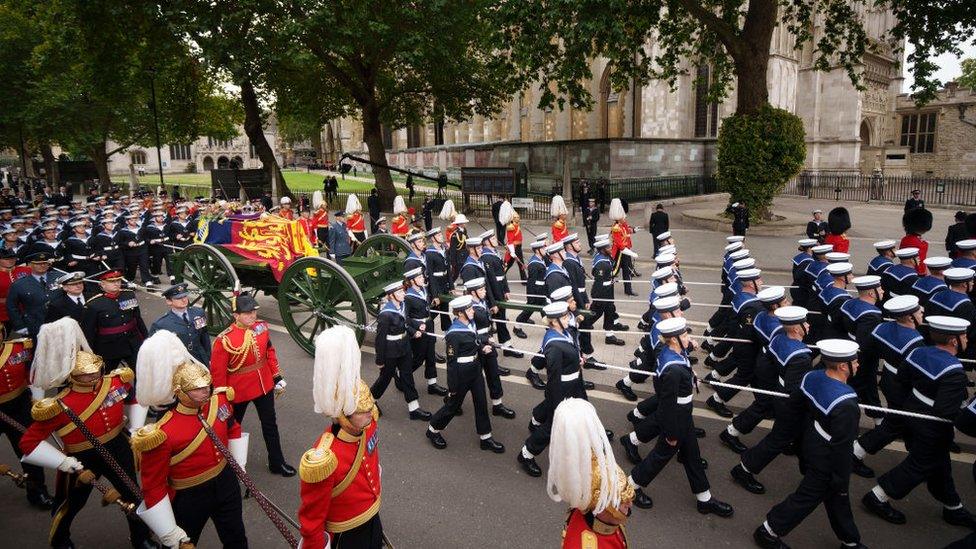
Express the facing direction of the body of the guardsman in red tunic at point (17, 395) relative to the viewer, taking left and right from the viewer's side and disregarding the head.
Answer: facing the viewer and to the right of the viewer

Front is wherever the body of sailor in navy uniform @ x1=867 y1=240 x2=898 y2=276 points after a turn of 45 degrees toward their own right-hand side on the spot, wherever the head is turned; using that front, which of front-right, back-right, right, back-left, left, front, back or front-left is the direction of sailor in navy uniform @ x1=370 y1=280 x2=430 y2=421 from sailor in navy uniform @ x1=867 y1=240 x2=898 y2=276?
back-right

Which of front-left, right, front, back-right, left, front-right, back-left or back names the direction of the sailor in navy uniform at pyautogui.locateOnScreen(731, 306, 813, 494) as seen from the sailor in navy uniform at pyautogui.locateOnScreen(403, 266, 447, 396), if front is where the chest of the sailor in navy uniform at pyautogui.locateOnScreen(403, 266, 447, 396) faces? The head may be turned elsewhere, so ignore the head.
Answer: front

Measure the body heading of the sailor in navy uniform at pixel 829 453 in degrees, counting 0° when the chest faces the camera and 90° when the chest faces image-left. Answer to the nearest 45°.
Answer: approximately 225°

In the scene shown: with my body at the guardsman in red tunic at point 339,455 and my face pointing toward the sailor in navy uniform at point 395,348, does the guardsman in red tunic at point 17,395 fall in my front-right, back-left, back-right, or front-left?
front-left

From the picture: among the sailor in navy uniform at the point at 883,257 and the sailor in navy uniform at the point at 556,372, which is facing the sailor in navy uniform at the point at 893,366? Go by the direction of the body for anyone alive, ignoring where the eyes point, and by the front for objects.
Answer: the sailor in navy uniform at the point at 556,372

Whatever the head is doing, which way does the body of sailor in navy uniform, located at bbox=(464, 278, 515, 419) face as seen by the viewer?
to the viewer's right

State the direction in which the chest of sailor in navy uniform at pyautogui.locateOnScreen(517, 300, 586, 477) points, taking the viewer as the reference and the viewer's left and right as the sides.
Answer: facing to the right of the viewer
